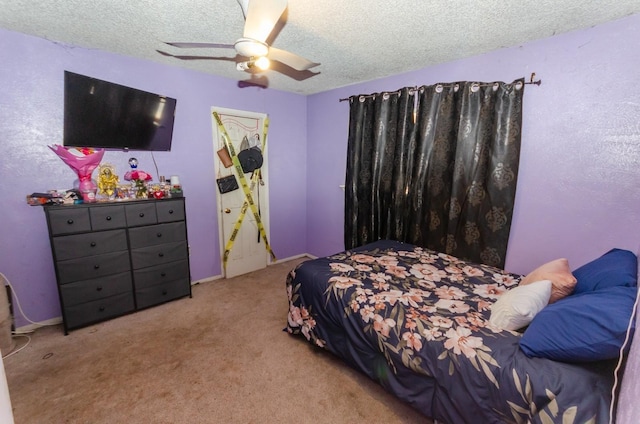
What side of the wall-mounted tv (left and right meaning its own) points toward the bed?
front

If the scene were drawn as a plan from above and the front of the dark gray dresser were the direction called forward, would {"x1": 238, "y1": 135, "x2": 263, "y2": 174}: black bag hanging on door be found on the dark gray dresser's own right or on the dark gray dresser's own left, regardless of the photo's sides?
on the dark gray dresser's own left

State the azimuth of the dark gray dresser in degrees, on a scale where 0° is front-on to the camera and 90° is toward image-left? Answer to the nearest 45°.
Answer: approximately 315°

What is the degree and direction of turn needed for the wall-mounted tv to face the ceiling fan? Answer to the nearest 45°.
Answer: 0° — it already faces it

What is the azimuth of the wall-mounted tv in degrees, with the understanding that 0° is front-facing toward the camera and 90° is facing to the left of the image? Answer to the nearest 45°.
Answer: approximately 315°

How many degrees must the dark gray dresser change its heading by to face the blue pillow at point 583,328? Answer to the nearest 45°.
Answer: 0° — it already faces it

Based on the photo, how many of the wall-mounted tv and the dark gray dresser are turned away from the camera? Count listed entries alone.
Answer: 0

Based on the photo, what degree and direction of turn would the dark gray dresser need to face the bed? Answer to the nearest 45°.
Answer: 0° — it already faces it

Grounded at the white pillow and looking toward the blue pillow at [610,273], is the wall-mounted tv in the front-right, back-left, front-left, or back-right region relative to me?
back-left
